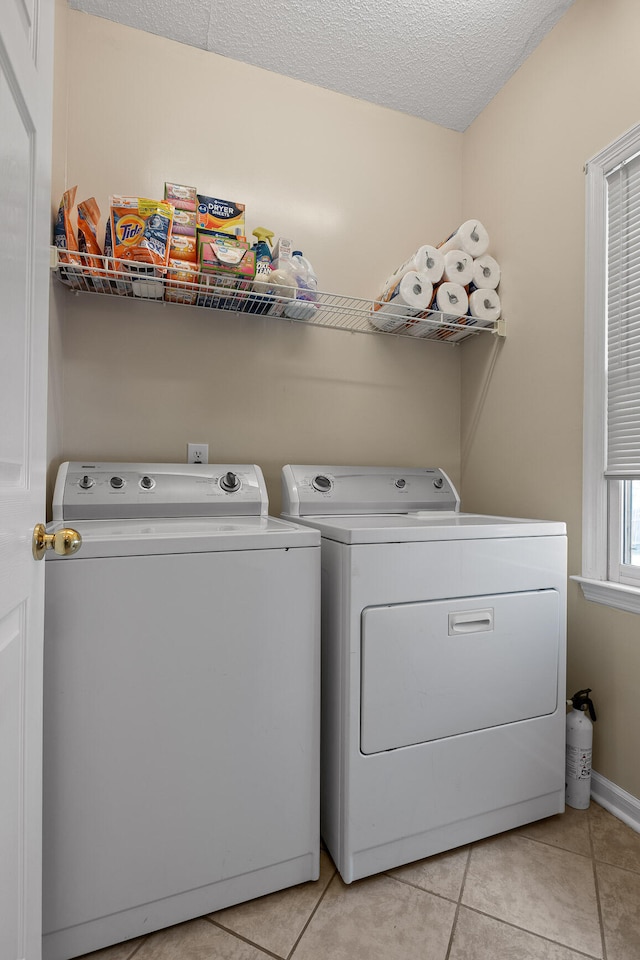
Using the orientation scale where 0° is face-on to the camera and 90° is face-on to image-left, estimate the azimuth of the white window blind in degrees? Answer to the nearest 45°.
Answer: approximately 45°

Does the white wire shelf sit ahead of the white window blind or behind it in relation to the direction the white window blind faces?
ahead

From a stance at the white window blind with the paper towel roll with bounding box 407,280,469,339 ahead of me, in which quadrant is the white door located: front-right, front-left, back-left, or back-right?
front-left

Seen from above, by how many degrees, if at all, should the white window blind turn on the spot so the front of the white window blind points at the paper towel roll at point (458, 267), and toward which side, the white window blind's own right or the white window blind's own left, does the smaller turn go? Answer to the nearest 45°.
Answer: approximately 45° to the white window blind's own right

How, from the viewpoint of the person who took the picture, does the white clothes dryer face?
facing the viewer and to the right of the viewer

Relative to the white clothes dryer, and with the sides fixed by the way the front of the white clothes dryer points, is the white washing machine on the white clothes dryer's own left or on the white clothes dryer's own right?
on the white clothes dryer's own right

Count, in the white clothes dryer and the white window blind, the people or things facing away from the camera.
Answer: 0

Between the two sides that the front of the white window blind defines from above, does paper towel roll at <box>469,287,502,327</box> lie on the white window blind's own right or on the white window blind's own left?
on the white window blind's own right

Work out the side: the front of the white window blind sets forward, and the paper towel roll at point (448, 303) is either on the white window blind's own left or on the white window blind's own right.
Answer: on the white window blind's own right

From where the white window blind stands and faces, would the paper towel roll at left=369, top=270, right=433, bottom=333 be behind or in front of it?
in front

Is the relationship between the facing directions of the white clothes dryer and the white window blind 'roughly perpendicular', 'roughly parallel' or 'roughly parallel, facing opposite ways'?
roughly perpendicular

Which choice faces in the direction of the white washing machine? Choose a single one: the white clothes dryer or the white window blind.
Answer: the white window blind
